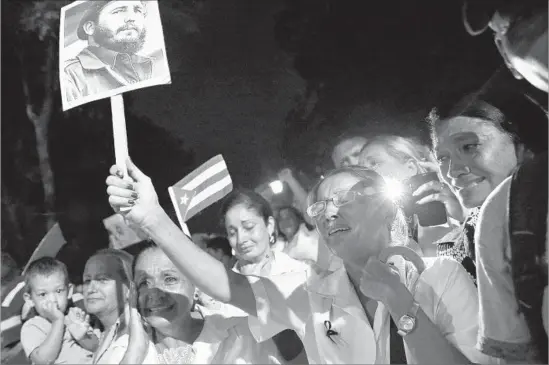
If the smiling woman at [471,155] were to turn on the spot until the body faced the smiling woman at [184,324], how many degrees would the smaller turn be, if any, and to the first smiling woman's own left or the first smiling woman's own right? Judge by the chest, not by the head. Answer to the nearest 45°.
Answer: approximately 45° to the first smiling woman's own right

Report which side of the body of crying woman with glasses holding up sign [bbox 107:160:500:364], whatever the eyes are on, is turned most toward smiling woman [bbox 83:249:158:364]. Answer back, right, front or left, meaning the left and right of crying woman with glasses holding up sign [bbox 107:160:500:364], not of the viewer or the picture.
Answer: right

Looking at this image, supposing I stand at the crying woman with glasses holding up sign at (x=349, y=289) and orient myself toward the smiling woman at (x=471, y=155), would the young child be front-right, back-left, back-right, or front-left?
back-left

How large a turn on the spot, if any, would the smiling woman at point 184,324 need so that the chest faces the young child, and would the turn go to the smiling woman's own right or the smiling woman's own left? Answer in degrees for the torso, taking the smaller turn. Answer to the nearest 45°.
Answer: approximately 90° to the smiling woman's own right

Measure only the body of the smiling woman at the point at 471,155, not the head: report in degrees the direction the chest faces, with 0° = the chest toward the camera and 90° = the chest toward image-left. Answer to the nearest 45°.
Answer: approximately 45°

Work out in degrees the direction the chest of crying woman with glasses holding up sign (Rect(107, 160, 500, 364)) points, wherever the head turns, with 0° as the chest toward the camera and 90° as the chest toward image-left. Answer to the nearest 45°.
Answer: approximately 45°
